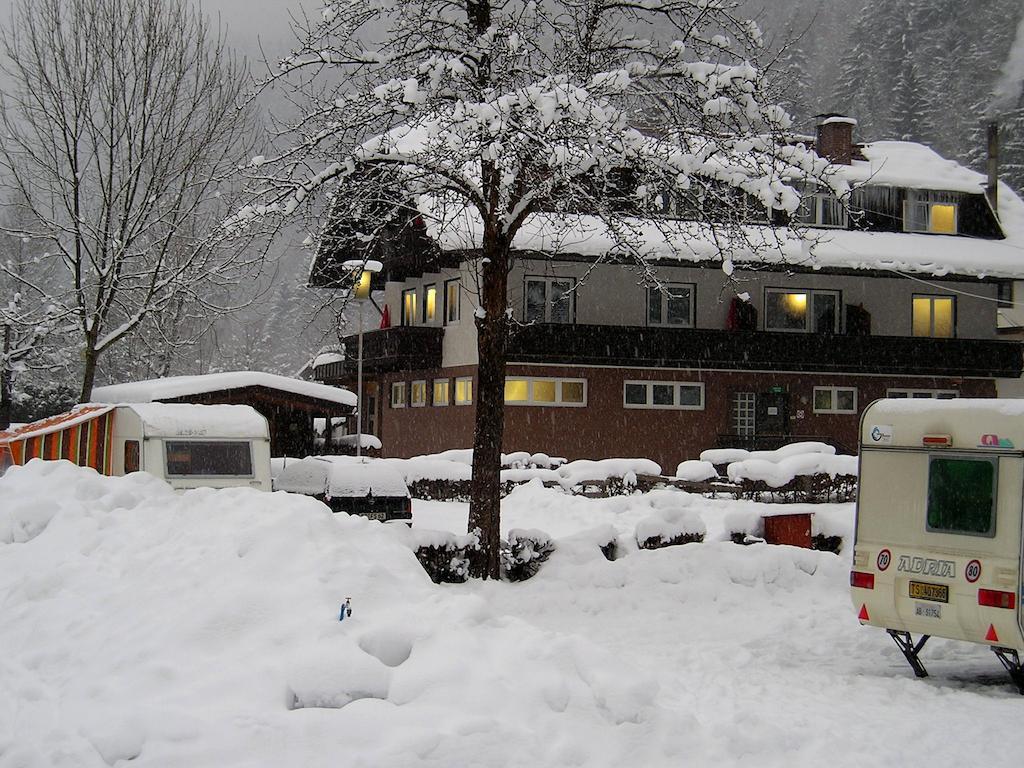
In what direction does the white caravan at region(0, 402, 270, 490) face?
toward the camera

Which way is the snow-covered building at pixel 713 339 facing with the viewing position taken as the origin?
facing the viewer

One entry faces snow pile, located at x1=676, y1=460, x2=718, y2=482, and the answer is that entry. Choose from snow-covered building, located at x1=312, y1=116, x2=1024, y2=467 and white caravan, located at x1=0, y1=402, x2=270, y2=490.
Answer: the snow-covered building

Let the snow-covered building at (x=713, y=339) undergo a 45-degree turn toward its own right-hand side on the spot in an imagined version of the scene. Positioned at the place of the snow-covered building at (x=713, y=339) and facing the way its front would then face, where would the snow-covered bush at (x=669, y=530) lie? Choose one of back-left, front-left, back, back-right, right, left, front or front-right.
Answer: front-left

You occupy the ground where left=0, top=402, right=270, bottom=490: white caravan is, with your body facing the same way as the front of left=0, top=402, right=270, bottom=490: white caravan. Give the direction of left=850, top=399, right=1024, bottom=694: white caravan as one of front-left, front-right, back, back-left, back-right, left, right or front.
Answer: front-left

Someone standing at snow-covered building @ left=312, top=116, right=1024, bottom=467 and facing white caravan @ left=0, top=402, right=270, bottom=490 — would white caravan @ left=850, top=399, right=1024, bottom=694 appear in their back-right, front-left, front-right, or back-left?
front-left

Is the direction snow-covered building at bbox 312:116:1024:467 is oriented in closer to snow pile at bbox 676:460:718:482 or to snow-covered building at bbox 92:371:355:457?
the snow pile

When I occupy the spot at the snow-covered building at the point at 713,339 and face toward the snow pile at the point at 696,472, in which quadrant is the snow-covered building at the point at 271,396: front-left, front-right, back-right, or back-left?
front-right

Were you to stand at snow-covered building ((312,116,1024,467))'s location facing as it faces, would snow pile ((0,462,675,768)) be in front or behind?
in front

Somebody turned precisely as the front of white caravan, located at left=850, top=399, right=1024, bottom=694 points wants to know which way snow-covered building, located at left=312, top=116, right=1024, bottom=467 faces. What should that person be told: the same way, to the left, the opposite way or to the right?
the opposite way

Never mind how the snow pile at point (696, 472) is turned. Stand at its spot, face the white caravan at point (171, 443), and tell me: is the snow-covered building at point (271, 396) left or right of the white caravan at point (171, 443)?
right

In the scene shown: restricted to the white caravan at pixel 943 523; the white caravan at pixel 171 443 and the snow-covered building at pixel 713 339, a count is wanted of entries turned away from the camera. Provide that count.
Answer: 1

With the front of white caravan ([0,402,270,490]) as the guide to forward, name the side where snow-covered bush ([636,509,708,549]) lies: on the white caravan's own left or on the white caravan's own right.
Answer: on the white caravan's own left

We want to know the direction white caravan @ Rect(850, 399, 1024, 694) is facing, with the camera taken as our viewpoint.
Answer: facing away from the viewer

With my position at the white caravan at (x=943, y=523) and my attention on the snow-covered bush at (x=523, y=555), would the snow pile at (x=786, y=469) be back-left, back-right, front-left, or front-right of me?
front-right

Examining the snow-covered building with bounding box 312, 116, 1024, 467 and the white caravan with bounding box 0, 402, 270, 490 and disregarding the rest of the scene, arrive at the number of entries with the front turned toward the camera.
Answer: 2

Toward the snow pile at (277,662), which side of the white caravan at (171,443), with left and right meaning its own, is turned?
front

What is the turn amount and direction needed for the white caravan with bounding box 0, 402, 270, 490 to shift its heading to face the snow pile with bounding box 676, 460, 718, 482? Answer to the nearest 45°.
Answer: approximately 135° to its left

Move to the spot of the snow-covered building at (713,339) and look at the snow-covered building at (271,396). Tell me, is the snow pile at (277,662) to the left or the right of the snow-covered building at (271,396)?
left
